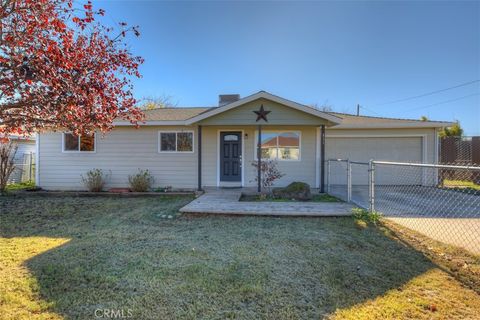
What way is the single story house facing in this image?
toward the camera

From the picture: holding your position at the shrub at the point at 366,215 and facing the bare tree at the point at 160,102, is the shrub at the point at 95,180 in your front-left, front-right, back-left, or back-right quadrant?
front-left

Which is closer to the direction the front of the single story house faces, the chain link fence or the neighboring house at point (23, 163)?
the chain link fence

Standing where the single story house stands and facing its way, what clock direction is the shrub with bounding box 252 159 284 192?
The shrub is roughly at 12 o'clock from the single story house.

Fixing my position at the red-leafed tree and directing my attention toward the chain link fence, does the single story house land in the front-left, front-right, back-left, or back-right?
front-left

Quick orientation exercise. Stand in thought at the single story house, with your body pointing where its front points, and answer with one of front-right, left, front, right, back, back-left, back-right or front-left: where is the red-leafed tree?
front

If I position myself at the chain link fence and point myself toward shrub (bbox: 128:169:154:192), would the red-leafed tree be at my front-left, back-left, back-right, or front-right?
front-left

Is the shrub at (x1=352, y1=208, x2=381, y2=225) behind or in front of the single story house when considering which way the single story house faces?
in front
